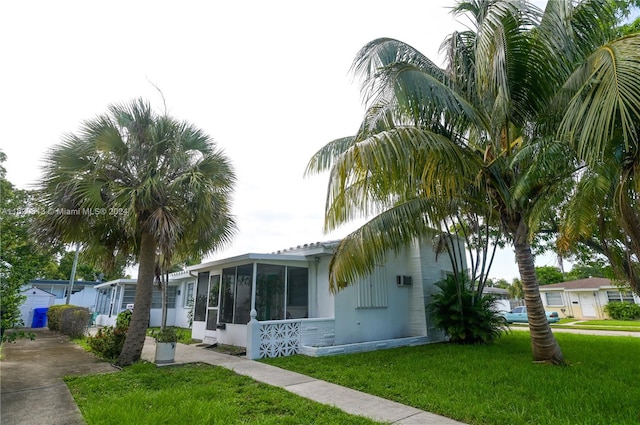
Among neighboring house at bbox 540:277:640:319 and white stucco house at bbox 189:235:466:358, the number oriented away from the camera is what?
0

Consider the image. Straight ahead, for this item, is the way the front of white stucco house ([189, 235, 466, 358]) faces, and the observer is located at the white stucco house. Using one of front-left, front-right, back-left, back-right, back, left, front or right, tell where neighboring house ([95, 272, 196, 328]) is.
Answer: right

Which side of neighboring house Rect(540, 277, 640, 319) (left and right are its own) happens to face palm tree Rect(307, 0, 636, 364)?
front

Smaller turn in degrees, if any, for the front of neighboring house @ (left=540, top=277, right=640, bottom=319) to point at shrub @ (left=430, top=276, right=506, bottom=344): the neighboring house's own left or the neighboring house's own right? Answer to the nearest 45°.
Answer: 0° — it already faces it

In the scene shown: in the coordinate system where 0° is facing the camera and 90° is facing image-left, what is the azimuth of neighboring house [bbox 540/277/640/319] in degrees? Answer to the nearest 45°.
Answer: approximately 0°

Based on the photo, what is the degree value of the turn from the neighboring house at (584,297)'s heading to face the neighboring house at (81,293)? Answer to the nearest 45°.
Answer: approximately 45° to its right

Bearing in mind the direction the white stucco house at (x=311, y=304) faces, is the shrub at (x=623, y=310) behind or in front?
behind

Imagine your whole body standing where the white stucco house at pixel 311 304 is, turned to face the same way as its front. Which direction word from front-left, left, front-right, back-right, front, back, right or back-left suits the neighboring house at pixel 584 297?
back
